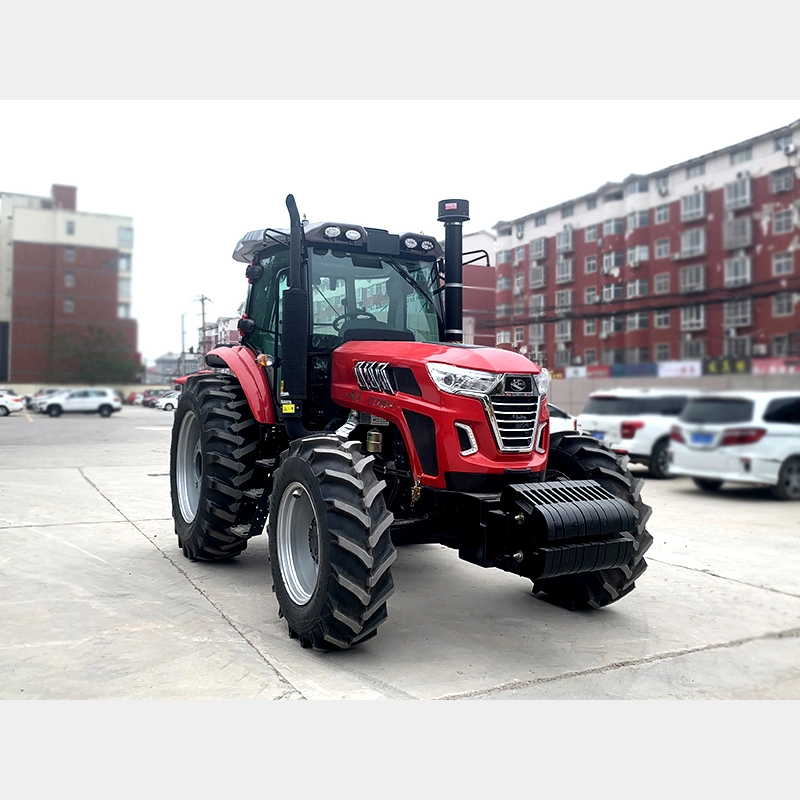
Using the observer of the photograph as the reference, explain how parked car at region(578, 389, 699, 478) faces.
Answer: facing away from the viewer and to the right of the viewer

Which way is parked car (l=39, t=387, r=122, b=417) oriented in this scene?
to the viewer's left

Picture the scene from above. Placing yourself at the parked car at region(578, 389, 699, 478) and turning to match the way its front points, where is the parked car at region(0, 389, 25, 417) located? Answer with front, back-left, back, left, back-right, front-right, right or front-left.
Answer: left

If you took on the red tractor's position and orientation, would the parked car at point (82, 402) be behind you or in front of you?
behind

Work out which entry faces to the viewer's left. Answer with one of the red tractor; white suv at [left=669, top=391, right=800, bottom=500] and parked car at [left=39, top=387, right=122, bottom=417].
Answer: the parked car

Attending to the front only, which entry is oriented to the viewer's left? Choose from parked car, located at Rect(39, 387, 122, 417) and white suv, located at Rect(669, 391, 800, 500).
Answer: the parked car

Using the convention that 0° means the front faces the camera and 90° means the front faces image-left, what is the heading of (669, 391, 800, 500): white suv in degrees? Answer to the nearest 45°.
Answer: approximately 225°

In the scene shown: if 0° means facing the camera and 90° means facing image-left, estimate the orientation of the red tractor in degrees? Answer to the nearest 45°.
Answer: approximately 315°
